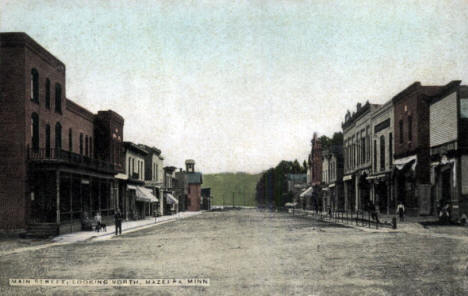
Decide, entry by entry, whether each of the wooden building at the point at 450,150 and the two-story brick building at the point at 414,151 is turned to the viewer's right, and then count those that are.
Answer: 0

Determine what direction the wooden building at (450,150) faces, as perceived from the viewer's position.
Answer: facing the viewer and to the left of the viewer

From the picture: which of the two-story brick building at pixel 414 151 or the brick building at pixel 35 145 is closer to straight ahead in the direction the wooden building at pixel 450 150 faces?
the brick building

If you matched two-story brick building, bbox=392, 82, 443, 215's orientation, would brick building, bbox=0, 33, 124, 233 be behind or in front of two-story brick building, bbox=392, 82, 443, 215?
in front

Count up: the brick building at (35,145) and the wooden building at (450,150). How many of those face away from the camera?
0

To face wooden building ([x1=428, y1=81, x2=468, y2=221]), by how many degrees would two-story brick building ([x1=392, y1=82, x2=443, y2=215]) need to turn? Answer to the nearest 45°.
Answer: approximately 45° to its left

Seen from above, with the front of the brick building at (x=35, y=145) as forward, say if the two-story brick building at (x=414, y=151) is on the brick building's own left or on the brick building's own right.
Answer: on the brick building's own left
